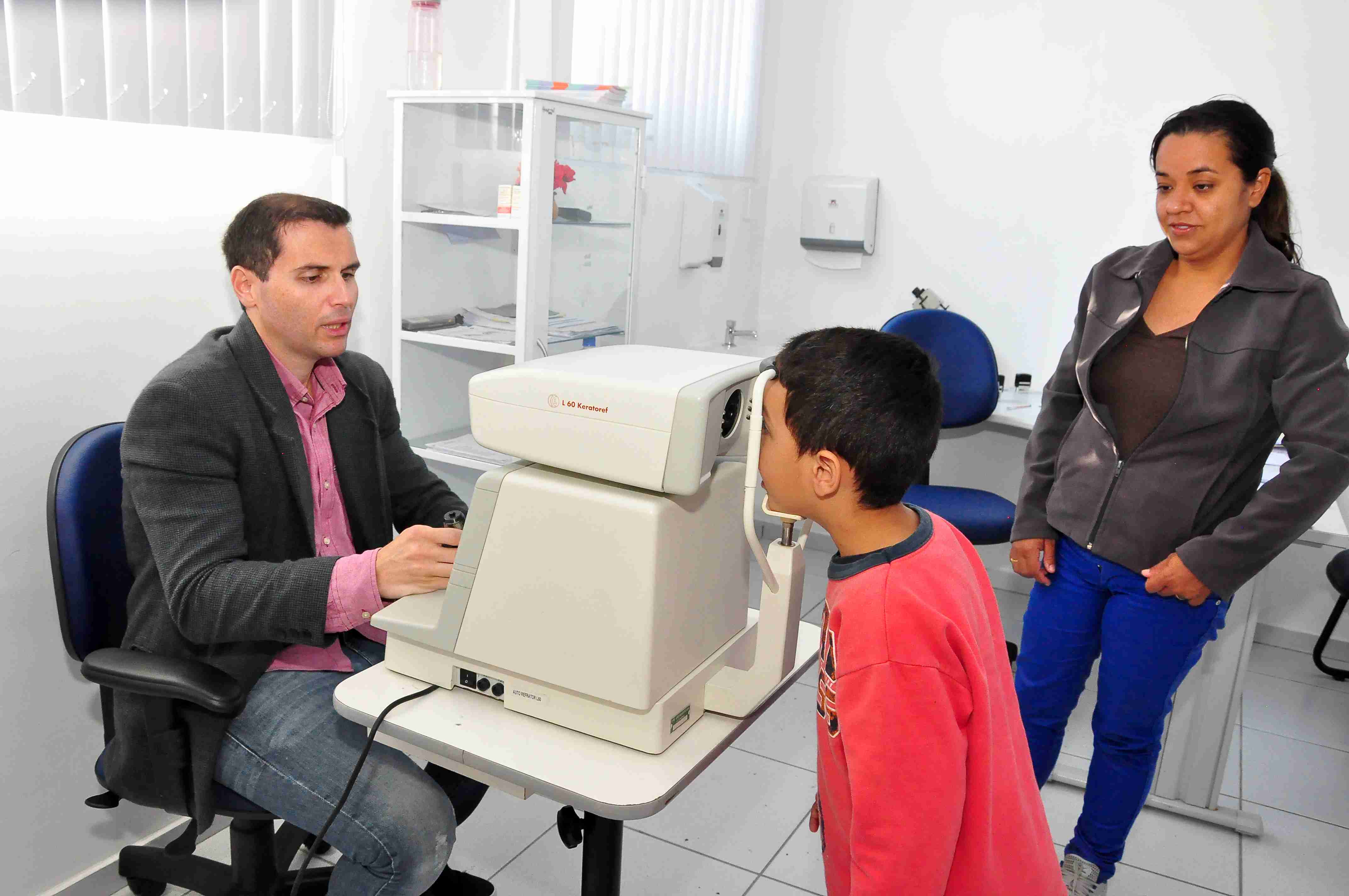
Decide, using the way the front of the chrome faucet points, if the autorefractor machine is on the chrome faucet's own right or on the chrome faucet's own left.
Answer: on the chrome faucet's own right

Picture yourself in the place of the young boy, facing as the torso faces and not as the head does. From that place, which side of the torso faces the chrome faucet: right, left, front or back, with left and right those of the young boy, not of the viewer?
right

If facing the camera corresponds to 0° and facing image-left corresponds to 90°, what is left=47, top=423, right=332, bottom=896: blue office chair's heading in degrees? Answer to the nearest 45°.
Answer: approximately 315°

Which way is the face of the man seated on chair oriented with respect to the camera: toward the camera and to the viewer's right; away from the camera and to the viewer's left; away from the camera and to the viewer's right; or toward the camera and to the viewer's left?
toward the camera and to the viewer's right

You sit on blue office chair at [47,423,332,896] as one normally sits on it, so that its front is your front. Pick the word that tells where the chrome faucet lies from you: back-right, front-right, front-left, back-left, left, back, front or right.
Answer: left

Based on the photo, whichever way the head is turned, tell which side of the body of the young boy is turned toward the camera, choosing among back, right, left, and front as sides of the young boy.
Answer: left

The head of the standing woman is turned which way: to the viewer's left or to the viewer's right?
to the viewer's left

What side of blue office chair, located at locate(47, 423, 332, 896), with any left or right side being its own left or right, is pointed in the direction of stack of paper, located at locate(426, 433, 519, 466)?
left
